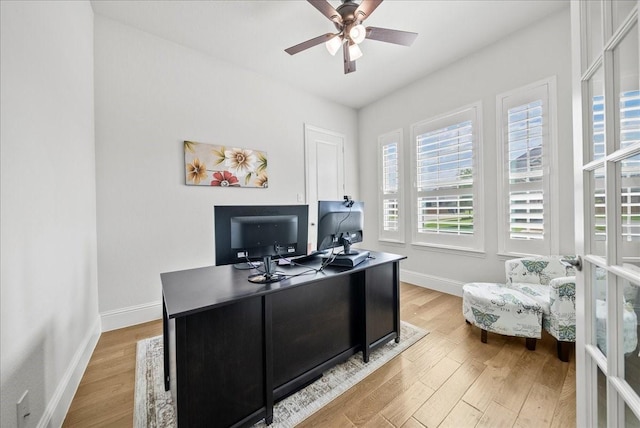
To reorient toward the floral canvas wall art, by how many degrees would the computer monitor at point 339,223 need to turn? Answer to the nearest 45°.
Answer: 0° — it already faces it

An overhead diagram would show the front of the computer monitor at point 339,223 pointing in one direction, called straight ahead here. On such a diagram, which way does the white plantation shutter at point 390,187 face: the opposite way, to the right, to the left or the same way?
to the left

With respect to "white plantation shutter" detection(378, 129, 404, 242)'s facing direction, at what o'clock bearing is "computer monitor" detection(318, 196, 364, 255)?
The computer monitor is roughly at 11 o'clock from the white plantation shutter.

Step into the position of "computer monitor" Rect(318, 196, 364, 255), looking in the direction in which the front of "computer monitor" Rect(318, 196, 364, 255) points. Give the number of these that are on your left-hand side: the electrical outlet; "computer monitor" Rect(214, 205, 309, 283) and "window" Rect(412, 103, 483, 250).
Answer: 2

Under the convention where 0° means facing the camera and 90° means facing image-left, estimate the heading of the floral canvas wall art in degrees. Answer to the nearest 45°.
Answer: approximately 315°

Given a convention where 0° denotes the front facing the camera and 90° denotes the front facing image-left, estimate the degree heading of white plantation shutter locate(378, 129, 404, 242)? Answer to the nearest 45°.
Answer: approximately 45°

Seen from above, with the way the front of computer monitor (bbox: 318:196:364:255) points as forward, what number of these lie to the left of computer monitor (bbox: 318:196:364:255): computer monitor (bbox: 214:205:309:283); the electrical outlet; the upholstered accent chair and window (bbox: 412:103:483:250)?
2

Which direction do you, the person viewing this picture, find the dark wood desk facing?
facing away from the viewer and to the left of the viewer

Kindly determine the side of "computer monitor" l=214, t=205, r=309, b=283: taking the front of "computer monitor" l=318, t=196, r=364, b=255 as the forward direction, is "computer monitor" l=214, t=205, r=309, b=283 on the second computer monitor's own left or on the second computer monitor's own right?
on the second computer monitor's own left
